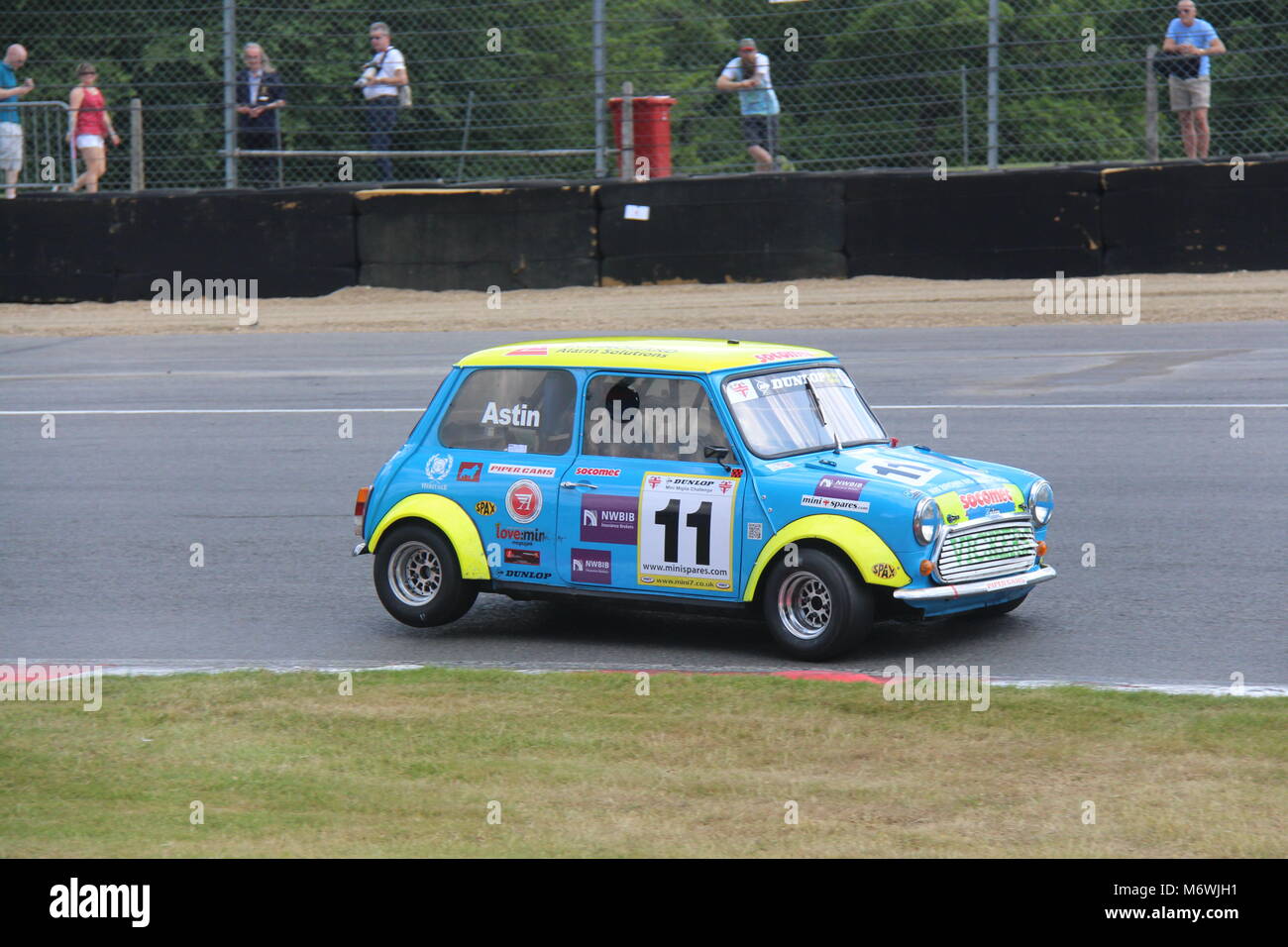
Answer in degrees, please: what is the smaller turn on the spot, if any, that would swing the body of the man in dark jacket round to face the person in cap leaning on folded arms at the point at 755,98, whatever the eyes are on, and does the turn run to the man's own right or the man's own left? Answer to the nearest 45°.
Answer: approximately 90° to the man's own left

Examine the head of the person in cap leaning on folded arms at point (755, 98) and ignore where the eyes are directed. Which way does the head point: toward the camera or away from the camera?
toward the camera

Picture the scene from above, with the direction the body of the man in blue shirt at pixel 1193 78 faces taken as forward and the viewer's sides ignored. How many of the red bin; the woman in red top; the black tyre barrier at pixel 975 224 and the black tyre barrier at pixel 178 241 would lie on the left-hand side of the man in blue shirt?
0

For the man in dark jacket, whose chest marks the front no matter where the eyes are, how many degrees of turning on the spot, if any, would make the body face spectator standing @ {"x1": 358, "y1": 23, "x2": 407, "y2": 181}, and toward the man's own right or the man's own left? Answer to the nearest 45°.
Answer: approximately 90° to the man's own left

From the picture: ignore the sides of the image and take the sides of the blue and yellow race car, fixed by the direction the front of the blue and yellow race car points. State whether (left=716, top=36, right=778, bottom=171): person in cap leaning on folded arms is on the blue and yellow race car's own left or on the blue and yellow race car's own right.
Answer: on the blue and yellow race car's own left

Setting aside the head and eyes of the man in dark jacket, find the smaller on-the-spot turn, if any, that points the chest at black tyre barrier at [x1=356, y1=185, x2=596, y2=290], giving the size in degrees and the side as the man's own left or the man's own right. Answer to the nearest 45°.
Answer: approximately 45° to the man's own left

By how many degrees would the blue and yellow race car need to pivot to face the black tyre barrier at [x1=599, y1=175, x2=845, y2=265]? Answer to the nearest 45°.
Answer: approximately 135° to its left

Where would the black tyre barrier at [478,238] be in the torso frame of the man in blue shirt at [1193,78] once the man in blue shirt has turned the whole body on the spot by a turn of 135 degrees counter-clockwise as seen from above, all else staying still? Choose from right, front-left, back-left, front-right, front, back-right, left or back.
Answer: back-left

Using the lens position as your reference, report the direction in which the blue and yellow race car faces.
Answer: facing the viewer and to the right of the viewer

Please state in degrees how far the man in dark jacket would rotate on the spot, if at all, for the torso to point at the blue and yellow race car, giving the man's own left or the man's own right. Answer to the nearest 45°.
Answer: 0° — they already face it

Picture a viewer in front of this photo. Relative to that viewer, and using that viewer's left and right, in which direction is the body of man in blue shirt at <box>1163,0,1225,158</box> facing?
facing the viewer

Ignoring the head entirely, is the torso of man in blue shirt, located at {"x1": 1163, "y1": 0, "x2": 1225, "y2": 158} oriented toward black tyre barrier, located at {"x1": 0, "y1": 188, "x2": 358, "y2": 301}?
no

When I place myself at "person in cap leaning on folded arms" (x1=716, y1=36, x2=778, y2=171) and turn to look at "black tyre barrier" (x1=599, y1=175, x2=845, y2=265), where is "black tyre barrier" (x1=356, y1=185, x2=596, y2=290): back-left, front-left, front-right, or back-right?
front-right

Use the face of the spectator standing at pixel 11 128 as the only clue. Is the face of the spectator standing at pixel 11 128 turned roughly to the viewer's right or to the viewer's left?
to the viewer's right

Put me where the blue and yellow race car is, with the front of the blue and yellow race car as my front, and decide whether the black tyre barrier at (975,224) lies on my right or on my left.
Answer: on my left
